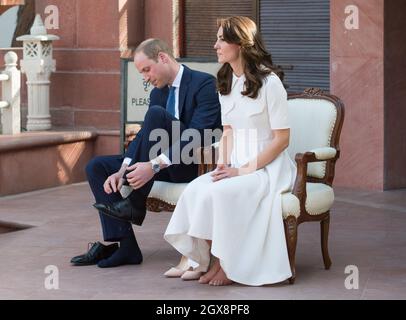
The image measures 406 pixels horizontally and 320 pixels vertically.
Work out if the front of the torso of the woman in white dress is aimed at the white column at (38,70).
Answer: no

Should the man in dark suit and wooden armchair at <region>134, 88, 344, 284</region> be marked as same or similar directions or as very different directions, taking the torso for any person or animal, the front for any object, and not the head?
same or similar directions

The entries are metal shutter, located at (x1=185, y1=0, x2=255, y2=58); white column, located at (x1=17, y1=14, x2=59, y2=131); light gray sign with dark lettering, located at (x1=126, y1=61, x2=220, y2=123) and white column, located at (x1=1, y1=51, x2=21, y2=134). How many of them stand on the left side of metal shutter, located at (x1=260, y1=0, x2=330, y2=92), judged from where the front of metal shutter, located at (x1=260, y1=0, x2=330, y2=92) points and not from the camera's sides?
0

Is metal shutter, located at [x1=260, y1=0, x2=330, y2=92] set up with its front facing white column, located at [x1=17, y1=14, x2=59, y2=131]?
no

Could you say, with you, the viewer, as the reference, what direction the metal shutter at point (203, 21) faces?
facing the viewer

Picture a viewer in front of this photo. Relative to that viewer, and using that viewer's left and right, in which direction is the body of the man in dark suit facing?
facing the viewer and to the left of the viewer

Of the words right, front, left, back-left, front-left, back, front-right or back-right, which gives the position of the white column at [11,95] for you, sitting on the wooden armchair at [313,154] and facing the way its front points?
right

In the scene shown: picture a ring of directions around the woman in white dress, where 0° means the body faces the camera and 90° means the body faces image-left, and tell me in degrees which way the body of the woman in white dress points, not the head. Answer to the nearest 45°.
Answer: approximately 45°

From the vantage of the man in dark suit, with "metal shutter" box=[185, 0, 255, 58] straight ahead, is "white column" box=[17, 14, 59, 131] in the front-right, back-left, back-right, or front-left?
front-left

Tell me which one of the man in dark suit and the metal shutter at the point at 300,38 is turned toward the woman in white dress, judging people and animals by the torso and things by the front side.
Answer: the metal shutter

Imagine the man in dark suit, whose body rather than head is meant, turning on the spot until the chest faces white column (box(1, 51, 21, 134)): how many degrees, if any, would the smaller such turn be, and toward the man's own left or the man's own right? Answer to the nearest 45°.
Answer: approximately 135° to the man's own right

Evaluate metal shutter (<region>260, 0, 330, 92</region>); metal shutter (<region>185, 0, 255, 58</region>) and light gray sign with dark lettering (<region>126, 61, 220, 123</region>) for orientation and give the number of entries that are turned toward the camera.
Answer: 3

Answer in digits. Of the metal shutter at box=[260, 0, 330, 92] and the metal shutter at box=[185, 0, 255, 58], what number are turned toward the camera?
2

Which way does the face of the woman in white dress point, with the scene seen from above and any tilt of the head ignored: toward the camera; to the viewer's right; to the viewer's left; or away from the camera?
to the viewer's left

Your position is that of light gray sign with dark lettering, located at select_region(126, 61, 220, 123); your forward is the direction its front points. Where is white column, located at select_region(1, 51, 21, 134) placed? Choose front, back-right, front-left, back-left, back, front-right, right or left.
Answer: back-right

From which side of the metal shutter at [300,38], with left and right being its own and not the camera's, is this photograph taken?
front

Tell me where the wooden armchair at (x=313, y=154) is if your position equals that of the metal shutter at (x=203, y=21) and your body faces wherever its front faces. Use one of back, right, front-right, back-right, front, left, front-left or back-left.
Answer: front
